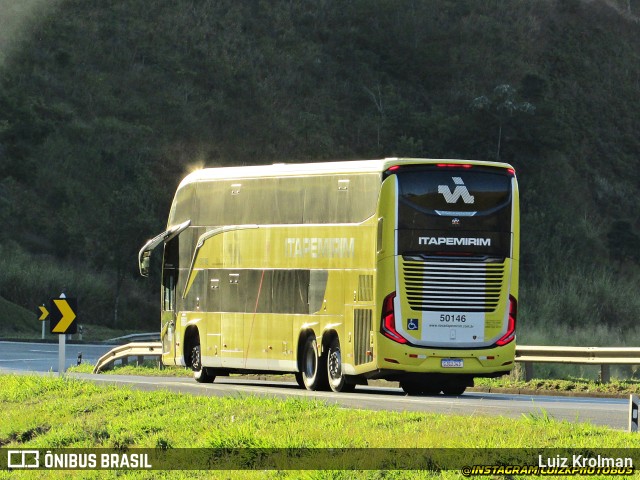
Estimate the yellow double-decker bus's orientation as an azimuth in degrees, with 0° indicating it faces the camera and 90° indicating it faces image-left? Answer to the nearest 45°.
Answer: approximately 135°

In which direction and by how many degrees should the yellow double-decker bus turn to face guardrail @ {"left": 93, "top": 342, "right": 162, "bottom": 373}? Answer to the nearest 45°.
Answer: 0° — it already faces it

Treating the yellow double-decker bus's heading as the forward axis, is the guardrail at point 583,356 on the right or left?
on its right
